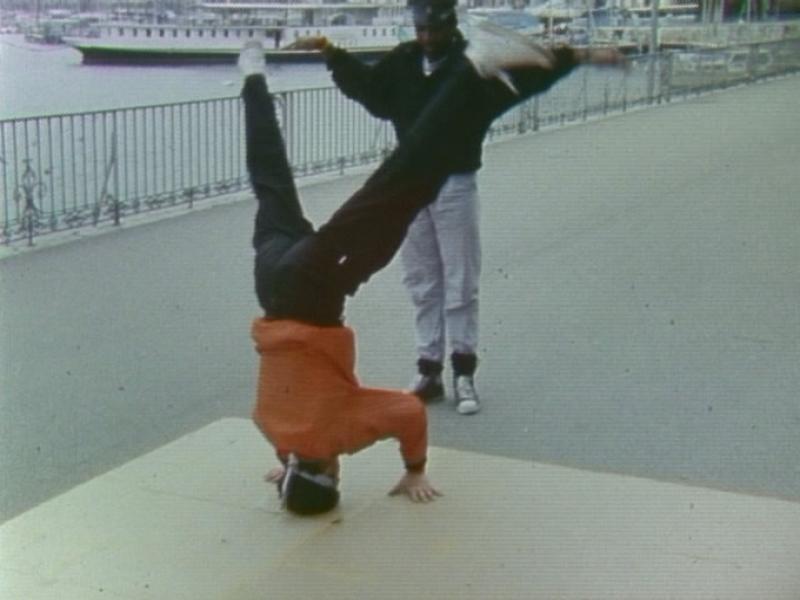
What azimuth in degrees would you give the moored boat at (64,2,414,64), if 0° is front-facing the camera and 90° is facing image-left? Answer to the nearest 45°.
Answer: approximately 90°
